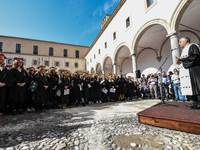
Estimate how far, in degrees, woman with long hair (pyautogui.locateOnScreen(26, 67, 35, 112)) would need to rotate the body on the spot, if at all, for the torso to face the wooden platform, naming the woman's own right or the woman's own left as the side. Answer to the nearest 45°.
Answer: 0° — they already face it

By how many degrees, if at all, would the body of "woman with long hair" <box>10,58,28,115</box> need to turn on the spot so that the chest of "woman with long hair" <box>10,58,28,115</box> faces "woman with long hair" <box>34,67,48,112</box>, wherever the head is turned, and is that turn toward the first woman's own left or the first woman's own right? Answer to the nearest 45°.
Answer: approximately 45° to the first woman's own left

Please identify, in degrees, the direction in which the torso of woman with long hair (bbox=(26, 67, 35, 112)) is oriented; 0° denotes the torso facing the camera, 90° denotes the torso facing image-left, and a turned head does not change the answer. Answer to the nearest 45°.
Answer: approximately 315°

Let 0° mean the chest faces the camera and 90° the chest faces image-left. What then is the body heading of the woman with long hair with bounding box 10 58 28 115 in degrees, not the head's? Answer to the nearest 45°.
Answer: approximately 315°

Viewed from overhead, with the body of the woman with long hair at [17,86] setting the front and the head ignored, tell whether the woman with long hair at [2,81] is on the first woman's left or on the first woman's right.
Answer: on the first woman's right
